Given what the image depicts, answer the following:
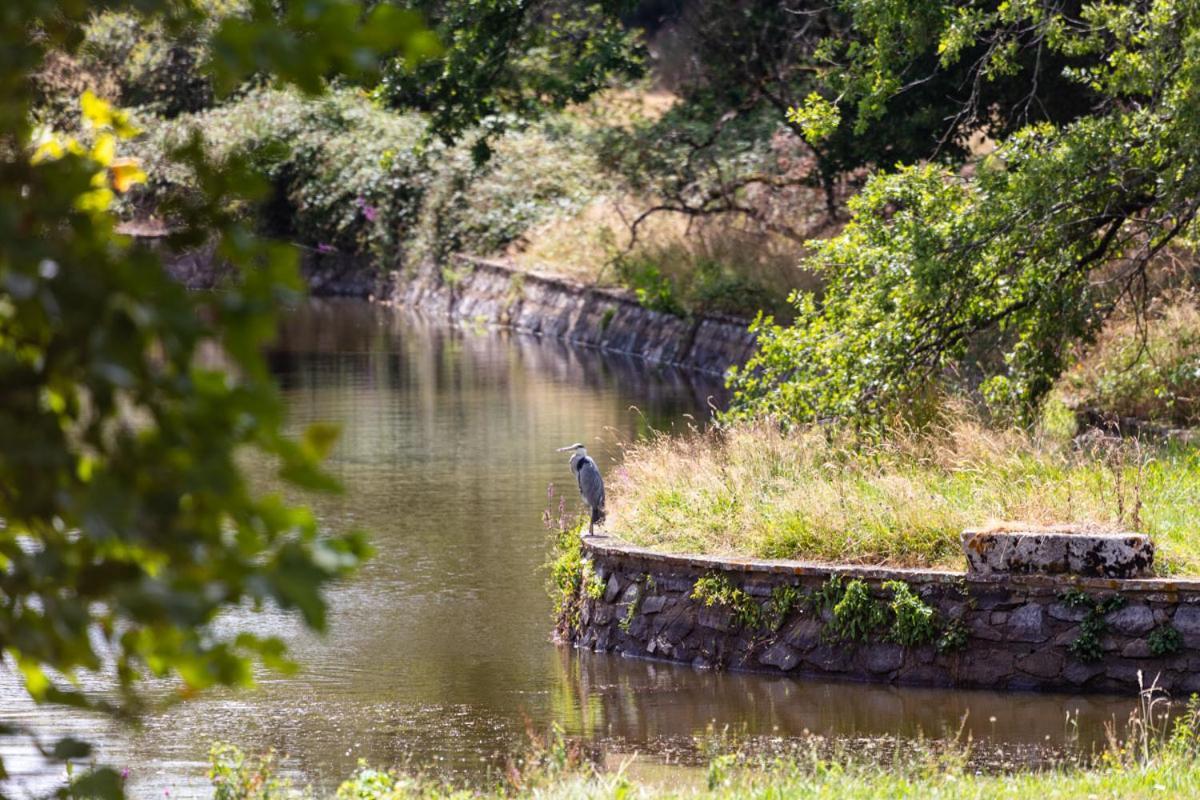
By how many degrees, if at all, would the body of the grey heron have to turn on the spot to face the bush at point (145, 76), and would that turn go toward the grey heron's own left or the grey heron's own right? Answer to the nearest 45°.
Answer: approximately 90° to the grey heron's own right

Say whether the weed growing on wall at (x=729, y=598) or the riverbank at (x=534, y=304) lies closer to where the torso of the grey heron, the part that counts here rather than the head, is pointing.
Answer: the riverbank

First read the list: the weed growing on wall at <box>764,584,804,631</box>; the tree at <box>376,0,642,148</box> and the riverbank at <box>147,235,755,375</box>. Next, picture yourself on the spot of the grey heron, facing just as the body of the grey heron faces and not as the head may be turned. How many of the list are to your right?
2

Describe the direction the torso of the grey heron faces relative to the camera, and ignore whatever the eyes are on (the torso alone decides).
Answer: to the viewer's left

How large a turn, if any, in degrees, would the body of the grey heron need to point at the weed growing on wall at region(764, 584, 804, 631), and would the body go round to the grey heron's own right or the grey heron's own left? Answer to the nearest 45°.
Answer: approximately 135° to the grey heron's own left

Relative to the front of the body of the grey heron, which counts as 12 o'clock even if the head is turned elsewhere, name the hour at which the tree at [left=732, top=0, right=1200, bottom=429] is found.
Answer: The tree is roughly at 5 o'clock from the grey heron.

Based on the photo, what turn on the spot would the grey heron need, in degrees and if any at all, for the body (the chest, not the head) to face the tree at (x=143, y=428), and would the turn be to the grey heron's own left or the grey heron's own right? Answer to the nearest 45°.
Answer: approximately 90° to the grey heron's own left

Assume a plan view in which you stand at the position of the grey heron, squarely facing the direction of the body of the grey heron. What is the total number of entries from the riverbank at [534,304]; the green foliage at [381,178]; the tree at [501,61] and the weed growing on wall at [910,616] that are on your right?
3

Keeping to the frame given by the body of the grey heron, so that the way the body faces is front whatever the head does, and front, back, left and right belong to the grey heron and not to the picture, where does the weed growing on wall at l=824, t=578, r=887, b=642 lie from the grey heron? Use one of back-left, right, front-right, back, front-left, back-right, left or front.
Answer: back-left

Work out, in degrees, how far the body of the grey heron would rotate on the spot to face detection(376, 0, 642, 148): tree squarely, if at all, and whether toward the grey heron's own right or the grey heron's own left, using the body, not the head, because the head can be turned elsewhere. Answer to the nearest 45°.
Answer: approximately 90° to the grey heron's own right

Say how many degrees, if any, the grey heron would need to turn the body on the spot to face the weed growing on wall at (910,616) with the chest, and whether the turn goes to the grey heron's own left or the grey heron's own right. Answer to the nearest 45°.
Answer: approximately 135° to the grey heron's own left

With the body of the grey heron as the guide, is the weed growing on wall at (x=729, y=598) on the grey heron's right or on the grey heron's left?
on the grey heron's left

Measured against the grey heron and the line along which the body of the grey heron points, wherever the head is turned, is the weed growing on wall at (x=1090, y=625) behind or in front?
behind
